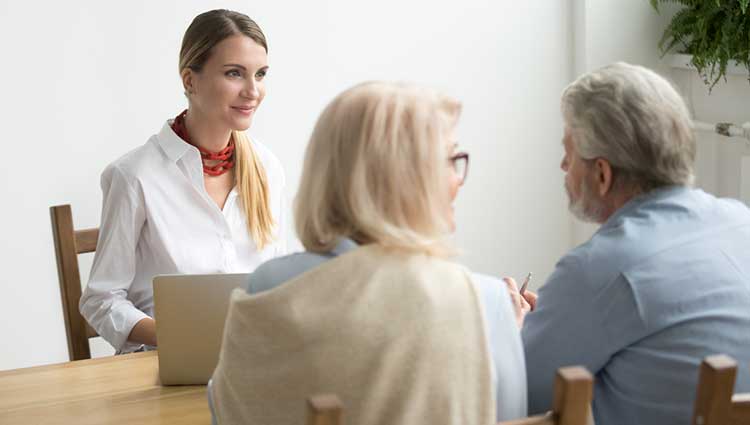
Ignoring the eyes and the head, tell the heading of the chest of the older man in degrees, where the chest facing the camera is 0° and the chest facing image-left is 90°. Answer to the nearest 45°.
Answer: approximately 135°

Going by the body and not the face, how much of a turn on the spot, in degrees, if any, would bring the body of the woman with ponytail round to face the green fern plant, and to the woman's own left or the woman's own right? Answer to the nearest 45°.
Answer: approximately 45° to the woman's own left

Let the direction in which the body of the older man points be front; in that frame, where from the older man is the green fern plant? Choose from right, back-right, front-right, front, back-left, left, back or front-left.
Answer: front-right

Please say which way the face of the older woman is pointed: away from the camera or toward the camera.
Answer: away from the camera

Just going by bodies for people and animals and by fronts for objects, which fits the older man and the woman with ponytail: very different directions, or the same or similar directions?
very different directions

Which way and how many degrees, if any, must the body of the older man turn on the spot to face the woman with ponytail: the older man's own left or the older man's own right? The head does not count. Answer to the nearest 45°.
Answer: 0° — they already face them

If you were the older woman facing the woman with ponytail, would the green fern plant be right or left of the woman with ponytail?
right

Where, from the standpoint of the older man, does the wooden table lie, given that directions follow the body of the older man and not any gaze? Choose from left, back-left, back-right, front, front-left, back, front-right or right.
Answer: front-left

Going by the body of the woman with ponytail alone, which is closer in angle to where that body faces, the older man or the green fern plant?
the older man
